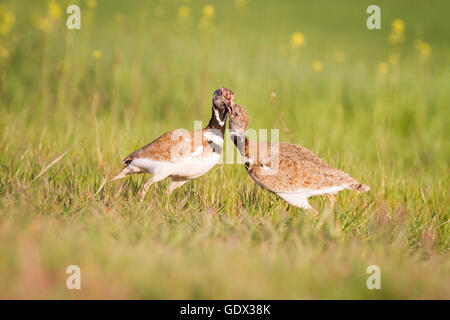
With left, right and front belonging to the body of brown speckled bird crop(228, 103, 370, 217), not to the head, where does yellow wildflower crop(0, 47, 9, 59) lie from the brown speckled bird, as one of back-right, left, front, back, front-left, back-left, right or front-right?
front-right

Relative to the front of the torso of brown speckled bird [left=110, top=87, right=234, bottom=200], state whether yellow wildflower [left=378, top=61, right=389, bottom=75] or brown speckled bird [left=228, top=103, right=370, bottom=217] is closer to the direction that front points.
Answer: the brown speckled bird

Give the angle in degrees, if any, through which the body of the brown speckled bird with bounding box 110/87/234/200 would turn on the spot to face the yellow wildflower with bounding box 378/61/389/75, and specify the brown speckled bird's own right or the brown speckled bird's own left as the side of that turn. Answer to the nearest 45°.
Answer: approximately 45° to the brown speckled bird's own left

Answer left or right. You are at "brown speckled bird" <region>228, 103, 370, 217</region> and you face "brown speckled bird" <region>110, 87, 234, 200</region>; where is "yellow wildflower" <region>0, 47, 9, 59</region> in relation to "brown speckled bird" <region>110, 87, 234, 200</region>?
right

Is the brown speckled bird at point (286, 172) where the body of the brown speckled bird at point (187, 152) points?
yes

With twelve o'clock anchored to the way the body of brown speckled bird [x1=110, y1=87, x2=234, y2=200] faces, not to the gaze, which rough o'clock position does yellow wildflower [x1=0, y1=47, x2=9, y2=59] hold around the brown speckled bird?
The yellow wildflower is roughly at 8 o'clock from the brown speckled bird.

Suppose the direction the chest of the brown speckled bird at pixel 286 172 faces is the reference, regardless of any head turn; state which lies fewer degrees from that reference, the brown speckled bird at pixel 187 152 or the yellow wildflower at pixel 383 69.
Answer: the brown speckled bird

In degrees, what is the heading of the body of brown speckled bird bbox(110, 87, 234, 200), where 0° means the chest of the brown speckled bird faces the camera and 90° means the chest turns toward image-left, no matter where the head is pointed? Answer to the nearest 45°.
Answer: approximately 270°

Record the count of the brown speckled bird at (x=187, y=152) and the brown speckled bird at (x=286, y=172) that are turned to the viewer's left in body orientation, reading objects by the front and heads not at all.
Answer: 1

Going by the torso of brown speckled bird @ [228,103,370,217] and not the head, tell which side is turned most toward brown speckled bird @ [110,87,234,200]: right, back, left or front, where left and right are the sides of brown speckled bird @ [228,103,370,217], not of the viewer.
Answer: front

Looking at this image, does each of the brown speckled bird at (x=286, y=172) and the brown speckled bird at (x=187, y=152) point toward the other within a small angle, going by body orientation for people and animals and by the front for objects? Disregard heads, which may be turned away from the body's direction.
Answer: yes

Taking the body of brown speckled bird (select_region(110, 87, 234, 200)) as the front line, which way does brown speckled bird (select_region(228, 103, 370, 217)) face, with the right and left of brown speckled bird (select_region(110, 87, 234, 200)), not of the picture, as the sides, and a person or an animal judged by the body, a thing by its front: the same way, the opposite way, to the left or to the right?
the opposite way

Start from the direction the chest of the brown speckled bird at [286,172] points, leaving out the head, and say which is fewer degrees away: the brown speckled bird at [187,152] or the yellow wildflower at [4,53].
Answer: the brown speckled bird

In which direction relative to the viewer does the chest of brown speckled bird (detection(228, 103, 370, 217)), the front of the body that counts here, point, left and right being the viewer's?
facing to the left of the viewer
